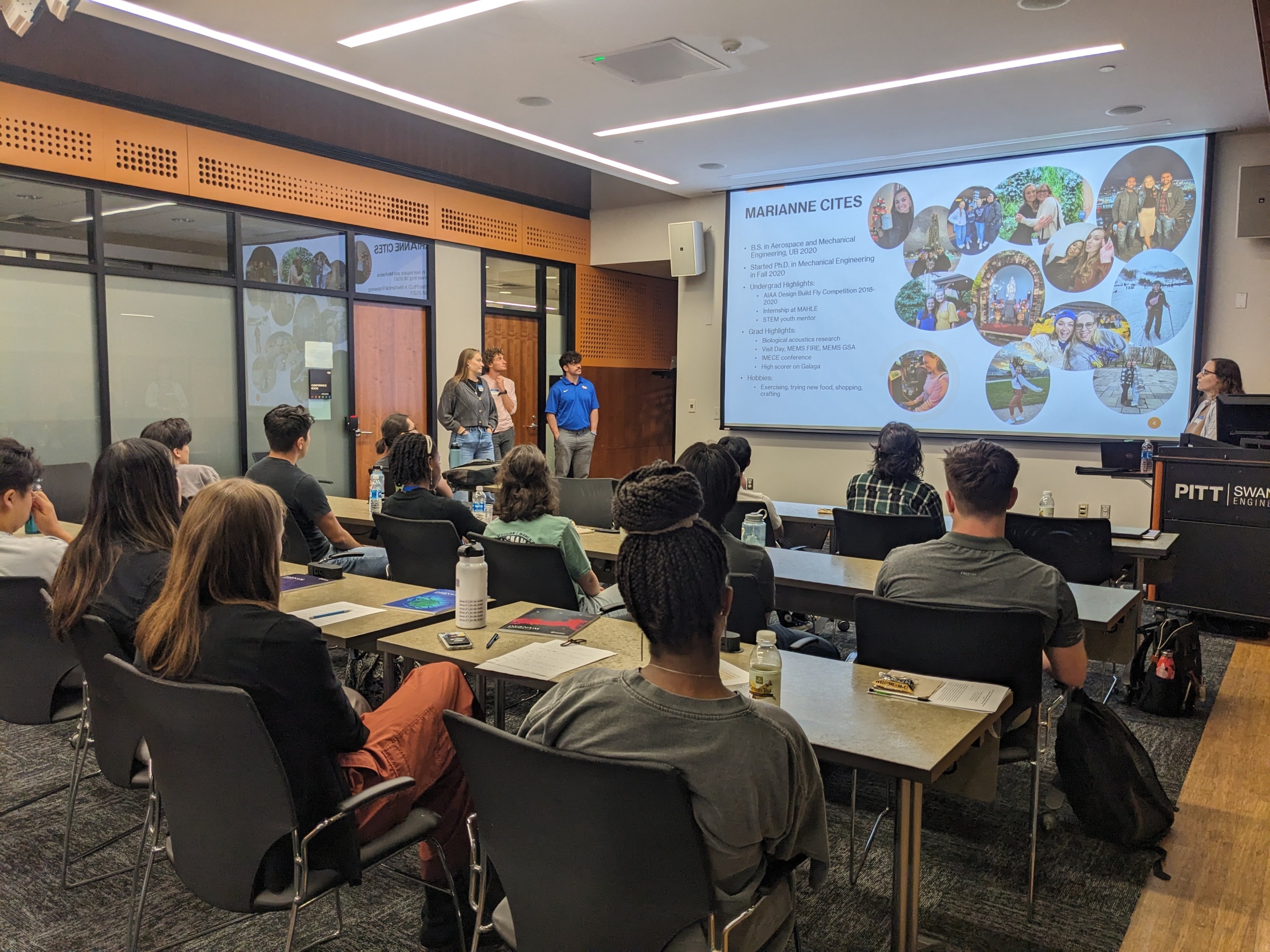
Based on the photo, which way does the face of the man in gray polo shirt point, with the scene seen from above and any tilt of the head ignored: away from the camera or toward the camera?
away from the camera

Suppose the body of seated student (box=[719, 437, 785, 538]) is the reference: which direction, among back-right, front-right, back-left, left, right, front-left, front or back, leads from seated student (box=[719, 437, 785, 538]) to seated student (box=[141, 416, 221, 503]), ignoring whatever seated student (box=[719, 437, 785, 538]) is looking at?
left

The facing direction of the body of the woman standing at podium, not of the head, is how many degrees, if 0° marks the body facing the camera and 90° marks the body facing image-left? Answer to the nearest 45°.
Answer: approximately 90°

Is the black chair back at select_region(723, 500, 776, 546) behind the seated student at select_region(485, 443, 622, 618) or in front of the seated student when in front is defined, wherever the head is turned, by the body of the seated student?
in front

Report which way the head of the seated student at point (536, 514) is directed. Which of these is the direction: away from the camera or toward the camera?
away from the camera

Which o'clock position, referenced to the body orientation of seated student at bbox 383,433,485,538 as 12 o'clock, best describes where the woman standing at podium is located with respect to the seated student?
The woman standing at podium is roughly at 1 o'clock from the seated student.

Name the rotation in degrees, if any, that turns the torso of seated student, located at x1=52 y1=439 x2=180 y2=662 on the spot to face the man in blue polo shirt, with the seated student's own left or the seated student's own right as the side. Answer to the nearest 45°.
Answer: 0° — they already face them

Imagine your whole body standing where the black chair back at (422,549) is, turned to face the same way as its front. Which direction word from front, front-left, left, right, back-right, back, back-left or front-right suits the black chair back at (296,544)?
left

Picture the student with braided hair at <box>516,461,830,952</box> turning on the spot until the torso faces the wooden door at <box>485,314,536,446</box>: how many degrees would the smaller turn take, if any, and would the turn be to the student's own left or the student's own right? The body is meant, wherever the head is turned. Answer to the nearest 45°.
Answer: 0° — they already face it

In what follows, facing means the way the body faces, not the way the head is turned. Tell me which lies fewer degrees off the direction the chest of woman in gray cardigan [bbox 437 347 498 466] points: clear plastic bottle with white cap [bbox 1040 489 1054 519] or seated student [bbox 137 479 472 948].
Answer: the clear plastic bottle with white cap

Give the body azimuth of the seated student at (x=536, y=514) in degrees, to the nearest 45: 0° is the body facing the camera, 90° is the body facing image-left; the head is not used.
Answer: approximately 225°

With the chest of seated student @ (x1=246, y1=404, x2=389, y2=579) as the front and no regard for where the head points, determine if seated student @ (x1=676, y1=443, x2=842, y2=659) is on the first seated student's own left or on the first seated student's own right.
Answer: on the first seated student's own right
